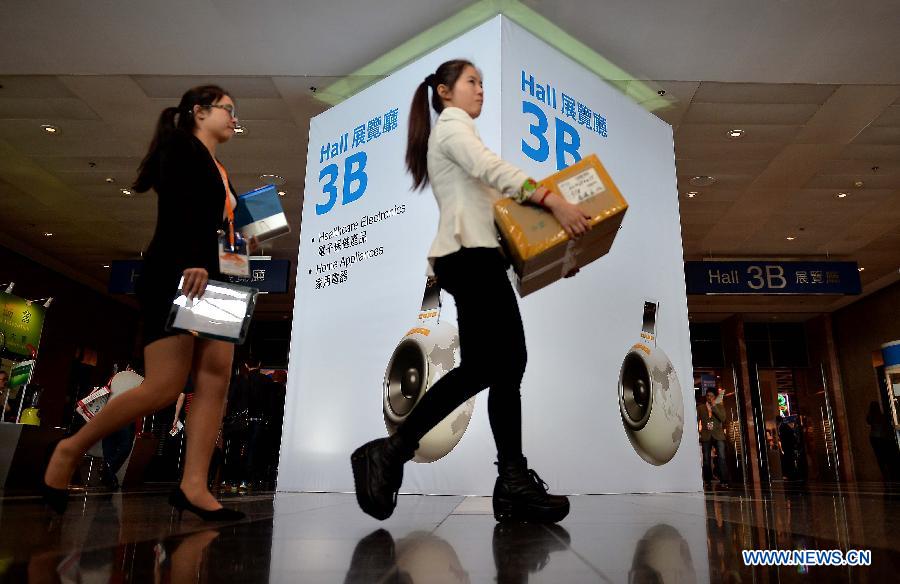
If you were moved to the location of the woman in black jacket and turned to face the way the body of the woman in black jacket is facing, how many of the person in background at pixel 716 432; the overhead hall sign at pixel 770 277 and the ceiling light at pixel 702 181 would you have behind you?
0

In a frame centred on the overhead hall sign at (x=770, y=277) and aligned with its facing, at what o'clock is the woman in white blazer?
The woman in white blazer is roughly at 12 o'clock from the overhead hall sign.

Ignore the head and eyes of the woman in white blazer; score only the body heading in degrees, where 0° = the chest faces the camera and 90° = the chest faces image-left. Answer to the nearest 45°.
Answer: approximately 270°

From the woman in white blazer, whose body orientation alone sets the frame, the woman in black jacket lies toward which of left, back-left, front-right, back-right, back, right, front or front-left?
back

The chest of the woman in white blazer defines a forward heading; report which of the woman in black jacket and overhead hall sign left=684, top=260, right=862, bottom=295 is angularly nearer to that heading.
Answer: the overhead hall sign

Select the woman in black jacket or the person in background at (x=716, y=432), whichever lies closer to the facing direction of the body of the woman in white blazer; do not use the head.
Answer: the person in background

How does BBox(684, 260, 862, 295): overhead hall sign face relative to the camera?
toward the camera

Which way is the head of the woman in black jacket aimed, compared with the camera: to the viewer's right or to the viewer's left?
to the viewer's right

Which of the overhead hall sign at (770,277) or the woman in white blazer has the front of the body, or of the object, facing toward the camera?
the overhead hall sign

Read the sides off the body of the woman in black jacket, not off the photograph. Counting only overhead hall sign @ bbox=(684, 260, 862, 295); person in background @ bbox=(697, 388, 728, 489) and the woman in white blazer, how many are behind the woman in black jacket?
0

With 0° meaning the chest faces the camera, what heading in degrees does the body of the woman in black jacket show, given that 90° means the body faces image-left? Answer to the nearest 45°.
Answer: approximately 270°

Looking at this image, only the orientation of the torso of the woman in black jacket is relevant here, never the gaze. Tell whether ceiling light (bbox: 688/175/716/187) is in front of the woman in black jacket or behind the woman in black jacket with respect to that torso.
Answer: in front

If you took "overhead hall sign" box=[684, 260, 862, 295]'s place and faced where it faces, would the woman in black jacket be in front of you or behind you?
in front

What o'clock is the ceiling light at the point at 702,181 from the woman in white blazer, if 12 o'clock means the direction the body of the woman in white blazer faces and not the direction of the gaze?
The ceiling light is roughly at 10 o'clock from the woman in white blazer.
